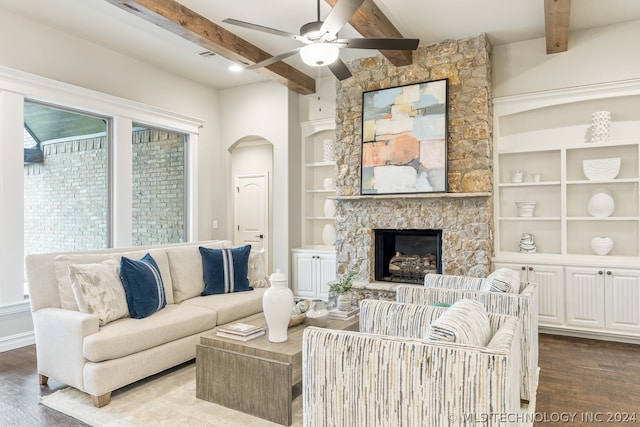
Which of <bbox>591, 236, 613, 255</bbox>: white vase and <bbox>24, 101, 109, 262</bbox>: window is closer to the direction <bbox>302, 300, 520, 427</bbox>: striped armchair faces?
the window

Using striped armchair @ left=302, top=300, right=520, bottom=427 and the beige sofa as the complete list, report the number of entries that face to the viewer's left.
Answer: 1

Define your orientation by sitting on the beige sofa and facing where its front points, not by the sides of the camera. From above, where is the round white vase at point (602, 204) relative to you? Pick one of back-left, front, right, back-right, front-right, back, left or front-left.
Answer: front-left

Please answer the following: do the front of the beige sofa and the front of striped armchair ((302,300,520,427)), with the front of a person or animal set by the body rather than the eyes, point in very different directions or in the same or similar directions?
very different directions

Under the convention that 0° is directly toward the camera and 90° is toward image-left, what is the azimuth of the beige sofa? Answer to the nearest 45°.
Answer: approximately 315°

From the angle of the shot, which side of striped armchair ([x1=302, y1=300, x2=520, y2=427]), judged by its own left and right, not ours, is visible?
left

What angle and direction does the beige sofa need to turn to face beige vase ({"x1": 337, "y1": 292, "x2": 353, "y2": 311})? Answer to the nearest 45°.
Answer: approximately 45° to its left

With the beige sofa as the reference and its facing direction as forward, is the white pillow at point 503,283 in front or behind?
in front

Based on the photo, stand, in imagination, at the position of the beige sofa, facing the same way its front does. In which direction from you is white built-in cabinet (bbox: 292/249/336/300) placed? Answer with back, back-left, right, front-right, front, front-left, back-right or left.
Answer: left

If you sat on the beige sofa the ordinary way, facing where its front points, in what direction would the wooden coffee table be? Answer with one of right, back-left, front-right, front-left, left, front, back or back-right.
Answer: front

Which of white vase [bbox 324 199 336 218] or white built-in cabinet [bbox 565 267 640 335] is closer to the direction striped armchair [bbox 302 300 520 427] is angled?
the white vase

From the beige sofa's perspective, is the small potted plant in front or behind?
in front

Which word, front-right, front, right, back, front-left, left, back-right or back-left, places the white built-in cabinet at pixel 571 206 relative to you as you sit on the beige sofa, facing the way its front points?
front-left

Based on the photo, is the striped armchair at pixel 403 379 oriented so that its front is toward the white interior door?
no

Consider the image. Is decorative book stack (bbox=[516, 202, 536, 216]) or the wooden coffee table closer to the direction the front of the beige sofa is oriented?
the wooden coffee table
